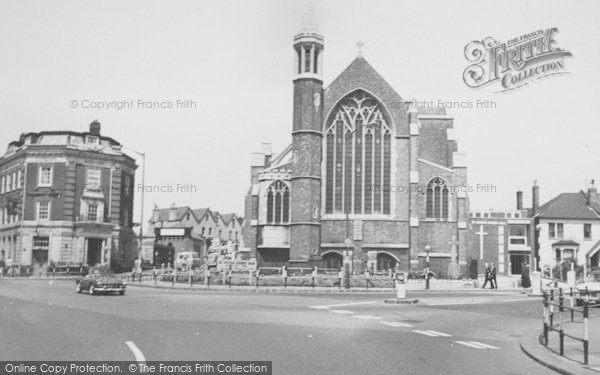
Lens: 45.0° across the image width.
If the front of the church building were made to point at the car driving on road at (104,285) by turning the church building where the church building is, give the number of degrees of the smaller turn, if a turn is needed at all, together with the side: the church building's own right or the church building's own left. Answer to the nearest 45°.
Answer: approximately 45° to the church building's own right

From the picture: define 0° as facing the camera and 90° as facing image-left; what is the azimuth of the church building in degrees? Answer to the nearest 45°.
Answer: approximately 0°
